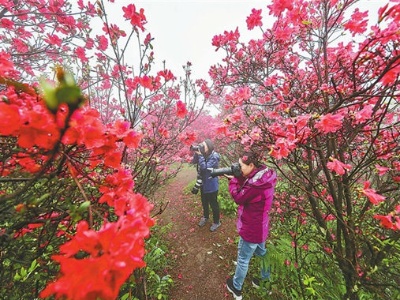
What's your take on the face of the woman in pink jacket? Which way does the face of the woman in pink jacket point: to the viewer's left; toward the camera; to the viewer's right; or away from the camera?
to the viewer's left

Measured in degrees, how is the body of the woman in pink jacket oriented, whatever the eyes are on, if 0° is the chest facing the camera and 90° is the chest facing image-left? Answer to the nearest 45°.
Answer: approximately 90°
